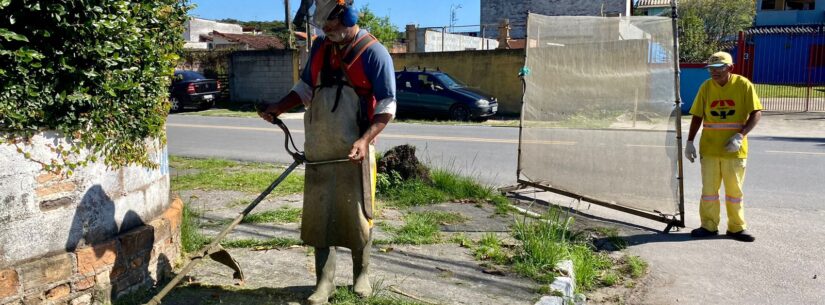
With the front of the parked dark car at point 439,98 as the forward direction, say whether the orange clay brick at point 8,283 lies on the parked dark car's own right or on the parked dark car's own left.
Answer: on the parked dark car's own right

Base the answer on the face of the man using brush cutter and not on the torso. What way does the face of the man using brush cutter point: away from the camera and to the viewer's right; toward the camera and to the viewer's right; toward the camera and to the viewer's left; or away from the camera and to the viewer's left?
toward the camera and to the viewer's left

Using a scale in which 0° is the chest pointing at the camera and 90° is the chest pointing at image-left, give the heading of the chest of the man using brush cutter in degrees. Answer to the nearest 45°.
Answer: approximately 45°

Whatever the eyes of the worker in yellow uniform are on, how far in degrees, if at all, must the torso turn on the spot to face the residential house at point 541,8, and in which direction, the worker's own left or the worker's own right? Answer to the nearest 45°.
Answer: approximately 180°

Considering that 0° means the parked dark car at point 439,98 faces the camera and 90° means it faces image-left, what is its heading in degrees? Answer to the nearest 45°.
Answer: approximately 315°

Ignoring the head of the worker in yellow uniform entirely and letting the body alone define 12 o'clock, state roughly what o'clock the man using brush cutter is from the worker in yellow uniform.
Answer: The man using brush cutter is roughly at 1 o'clock from the worker in yellow uniform.

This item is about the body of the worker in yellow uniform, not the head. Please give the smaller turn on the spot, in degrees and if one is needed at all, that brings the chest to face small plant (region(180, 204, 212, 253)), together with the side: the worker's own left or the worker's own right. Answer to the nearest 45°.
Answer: approximately 45° to the worker's own right

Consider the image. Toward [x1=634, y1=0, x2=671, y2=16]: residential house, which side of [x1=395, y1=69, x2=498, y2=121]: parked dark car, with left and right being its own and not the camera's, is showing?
left

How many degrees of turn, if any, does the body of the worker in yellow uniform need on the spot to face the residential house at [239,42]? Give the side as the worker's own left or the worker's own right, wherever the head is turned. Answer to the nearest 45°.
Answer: approximately 135° to the worker's own right

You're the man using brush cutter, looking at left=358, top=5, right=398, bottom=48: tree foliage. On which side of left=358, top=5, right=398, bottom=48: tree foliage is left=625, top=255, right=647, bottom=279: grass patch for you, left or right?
right

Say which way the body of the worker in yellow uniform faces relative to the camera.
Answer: toward the camera

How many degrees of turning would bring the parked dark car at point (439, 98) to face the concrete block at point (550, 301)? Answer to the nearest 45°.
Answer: approximately 45° to its right

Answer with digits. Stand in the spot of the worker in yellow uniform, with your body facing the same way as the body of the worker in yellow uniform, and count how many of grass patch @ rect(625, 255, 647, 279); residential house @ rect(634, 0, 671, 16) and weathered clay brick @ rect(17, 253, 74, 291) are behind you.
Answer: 1
